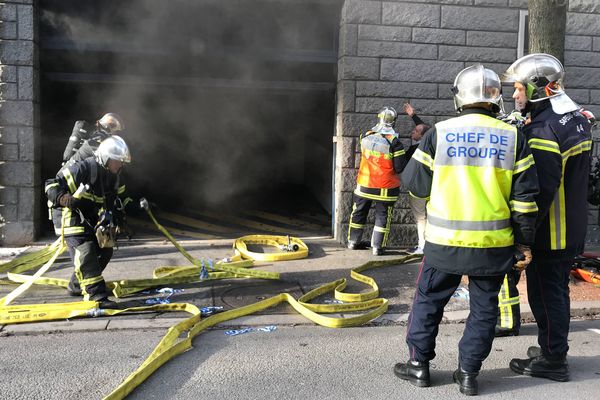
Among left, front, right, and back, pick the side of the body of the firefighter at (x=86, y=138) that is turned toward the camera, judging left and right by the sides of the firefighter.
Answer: right

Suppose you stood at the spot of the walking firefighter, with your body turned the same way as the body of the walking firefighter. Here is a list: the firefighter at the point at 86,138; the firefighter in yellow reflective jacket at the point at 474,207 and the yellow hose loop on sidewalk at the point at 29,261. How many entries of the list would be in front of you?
1

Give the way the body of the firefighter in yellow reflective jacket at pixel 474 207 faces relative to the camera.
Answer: away from the camera

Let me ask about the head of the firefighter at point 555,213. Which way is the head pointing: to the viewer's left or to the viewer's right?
to the viewer's left

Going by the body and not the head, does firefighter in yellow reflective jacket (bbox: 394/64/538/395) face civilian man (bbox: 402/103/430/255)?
yes
